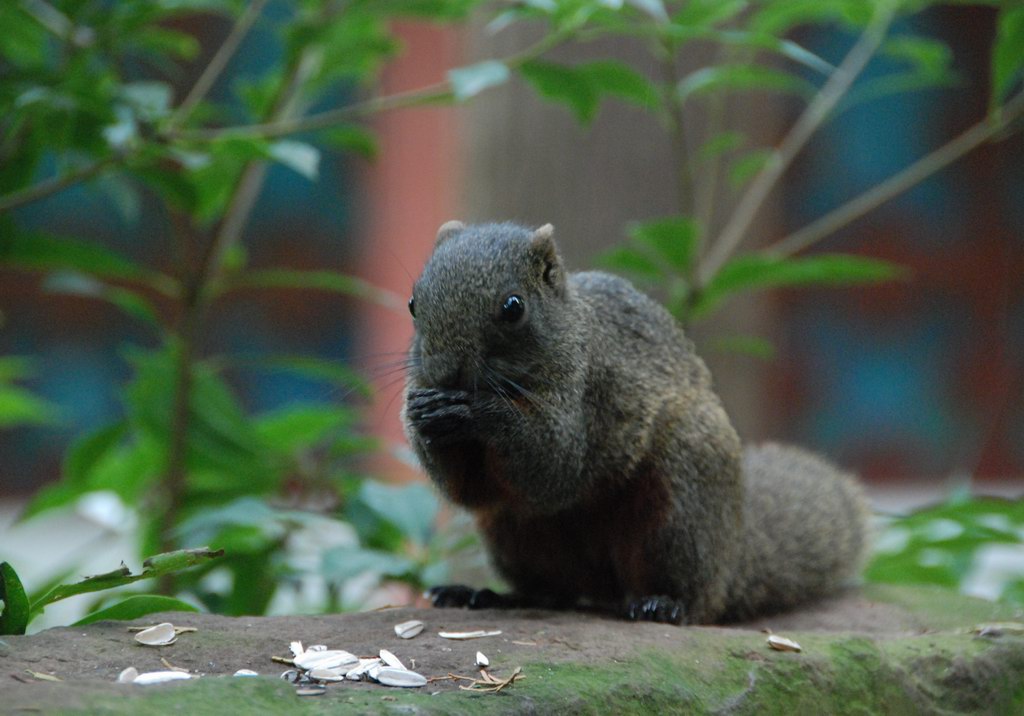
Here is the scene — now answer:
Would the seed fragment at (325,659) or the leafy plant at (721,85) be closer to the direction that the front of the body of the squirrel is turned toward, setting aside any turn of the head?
the seed fragment

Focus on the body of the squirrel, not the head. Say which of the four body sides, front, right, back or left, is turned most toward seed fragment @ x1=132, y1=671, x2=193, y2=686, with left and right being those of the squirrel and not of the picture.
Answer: front

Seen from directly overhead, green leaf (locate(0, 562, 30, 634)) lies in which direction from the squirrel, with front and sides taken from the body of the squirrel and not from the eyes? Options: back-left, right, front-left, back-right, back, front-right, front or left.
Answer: front

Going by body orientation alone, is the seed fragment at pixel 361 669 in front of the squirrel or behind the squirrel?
in front

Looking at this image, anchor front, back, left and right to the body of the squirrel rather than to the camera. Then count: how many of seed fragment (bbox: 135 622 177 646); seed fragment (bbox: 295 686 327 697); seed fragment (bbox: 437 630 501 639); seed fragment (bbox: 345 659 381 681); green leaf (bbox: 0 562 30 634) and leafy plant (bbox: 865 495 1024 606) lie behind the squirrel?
1

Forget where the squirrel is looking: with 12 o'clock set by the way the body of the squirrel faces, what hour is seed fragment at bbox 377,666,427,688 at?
The seed fragment is roughly at 11 o'clock from the squirrel.

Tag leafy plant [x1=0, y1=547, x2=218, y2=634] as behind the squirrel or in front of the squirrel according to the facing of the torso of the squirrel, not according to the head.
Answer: in front

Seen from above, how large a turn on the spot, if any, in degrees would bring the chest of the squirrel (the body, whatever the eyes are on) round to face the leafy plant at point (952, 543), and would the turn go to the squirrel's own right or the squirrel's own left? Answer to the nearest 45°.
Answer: approximately 180°

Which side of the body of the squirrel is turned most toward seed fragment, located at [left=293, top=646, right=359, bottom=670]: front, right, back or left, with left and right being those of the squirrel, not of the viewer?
front

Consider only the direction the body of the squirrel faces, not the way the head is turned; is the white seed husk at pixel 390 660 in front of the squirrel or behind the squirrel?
in front

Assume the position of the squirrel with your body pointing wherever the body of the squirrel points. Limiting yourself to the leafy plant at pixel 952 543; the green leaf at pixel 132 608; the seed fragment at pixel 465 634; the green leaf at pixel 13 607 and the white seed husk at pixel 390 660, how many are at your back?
1

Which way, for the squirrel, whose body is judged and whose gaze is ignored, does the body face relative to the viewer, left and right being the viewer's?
facing the viewer and to the left of the viewer
